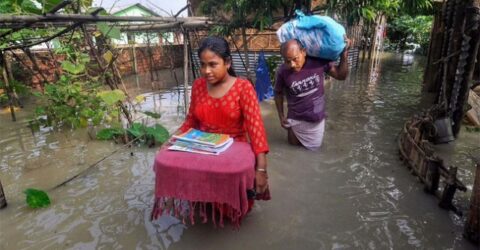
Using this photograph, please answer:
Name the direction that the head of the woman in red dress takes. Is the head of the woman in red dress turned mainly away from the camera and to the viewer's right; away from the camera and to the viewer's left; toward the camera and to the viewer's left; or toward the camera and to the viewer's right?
toward the camera and to the viewer's left

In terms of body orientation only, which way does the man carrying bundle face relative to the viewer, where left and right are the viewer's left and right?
facing the viewer

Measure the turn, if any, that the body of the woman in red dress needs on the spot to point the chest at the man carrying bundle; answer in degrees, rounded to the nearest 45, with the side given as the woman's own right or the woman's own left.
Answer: approximately 180°

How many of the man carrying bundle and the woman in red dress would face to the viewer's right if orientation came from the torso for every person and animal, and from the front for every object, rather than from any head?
0

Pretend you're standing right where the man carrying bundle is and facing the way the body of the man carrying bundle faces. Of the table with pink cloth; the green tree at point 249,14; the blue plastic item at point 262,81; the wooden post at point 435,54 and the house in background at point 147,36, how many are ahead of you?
1

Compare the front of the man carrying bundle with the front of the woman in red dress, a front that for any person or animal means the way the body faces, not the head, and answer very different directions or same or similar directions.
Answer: same or similar directions

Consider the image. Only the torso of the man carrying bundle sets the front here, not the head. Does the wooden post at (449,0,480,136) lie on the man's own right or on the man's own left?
on the man's own left

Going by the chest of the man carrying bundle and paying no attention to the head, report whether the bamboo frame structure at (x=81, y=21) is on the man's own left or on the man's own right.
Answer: on the man's own right

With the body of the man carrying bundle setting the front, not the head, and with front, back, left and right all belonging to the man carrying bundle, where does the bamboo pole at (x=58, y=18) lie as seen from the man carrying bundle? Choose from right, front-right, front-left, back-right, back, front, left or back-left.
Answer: front-right

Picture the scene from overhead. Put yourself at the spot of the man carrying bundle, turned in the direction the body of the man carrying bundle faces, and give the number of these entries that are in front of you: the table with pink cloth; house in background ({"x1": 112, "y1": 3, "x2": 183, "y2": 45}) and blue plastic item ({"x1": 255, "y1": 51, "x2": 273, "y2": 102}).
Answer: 1

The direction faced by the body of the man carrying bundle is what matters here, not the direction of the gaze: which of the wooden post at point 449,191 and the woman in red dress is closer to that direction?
the woman in red dress

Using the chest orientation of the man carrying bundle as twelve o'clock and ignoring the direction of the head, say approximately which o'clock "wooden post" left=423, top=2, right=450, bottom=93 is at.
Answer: The wooden post is roughly at 7 o'clock from the man carrying bundle.
